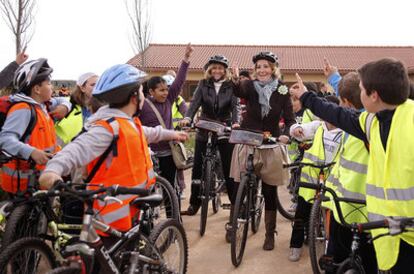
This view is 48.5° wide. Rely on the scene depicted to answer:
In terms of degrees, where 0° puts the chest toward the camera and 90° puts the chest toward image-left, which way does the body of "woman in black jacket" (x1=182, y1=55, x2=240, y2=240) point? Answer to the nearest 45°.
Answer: approximately 0°

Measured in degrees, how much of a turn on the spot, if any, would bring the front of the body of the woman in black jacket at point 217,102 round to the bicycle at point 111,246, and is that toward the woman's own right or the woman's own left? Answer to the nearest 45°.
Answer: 0° — they already face it

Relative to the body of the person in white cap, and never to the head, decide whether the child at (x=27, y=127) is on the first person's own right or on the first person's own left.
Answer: on the first person's own right

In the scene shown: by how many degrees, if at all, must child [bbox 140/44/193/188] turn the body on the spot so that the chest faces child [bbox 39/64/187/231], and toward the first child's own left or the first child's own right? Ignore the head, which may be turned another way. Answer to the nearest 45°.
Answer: approximately 45° to the first child's own right

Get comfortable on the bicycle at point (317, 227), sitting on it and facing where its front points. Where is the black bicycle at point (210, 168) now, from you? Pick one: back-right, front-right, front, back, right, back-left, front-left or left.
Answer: back-right
